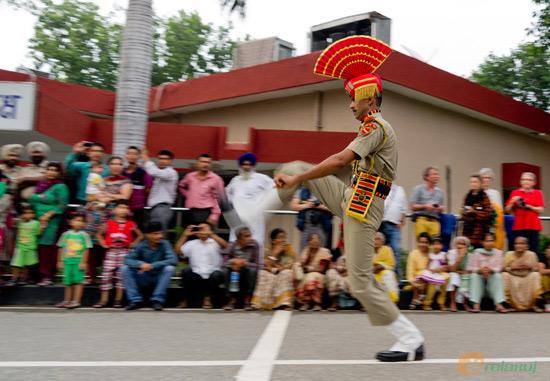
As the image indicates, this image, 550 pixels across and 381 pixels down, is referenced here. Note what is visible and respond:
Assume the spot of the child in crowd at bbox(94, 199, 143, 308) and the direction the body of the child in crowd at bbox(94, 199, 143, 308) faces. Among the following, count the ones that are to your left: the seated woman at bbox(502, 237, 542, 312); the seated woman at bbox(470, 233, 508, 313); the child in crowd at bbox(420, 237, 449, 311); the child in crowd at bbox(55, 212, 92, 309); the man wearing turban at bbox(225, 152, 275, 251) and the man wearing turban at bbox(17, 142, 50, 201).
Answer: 4

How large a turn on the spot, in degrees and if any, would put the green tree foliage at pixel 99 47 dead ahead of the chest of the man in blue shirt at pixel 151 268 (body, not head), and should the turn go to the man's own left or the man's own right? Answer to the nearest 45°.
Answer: approximately 180°

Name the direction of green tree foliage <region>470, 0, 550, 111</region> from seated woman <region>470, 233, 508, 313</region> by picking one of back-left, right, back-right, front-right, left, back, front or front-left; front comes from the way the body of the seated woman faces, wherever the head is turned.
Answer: back

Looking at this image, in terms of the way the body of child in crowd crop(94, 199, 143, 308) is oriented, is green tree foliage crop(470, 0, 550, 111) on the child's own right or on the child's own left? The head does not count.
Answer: on the child's own left

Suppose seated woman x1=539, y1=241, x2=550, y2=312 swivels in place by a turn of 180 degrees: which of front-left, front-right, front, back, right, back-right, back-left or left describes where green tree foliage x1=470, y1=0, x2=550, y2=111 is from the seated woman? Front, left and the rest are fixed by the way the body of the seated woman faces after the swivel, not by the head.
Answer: front

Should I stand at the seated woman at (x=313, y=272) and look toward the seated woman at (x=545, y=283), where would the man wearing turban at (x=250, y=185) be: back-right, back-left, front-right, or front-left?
back-left

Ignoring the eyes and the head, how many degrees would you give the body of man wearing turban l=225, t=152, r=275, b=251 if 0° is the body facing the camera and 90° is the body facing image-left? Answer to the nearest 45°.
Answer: approximately 0°

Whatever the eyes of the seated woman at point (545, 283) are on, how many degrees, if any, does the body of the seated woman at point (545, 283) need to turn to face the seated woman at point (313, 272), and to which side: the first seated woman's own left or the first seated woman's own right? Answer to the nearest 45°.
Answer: approximately 45° to the first seated woman's own right

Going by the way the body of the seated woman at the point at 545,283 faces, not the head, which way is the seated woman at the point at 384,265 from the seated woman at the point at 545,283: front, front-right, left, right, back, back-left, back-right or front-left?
front-right
